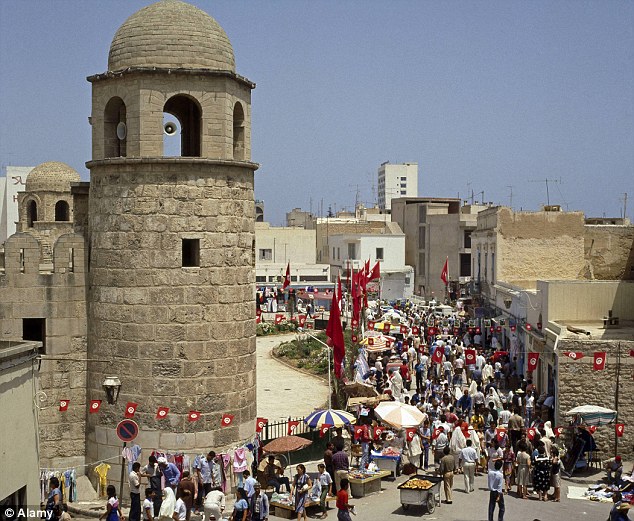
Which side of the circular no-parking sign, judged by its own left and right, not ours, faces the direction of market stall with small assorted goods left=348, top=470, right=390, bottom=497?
left

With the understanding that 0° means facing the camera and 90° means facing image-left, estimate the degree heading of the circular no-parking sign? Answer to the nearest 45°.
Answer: approximately 0°

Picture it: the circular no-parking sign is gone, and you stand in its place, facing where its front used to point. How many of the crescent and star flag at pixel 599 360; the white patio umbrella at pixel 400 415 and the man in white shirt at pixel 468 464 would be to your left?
3

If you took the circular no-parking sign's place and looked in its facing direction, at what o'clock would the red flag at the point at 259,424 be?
The red flag is roughly at 8 o'clock from the circular no-parking sign.
